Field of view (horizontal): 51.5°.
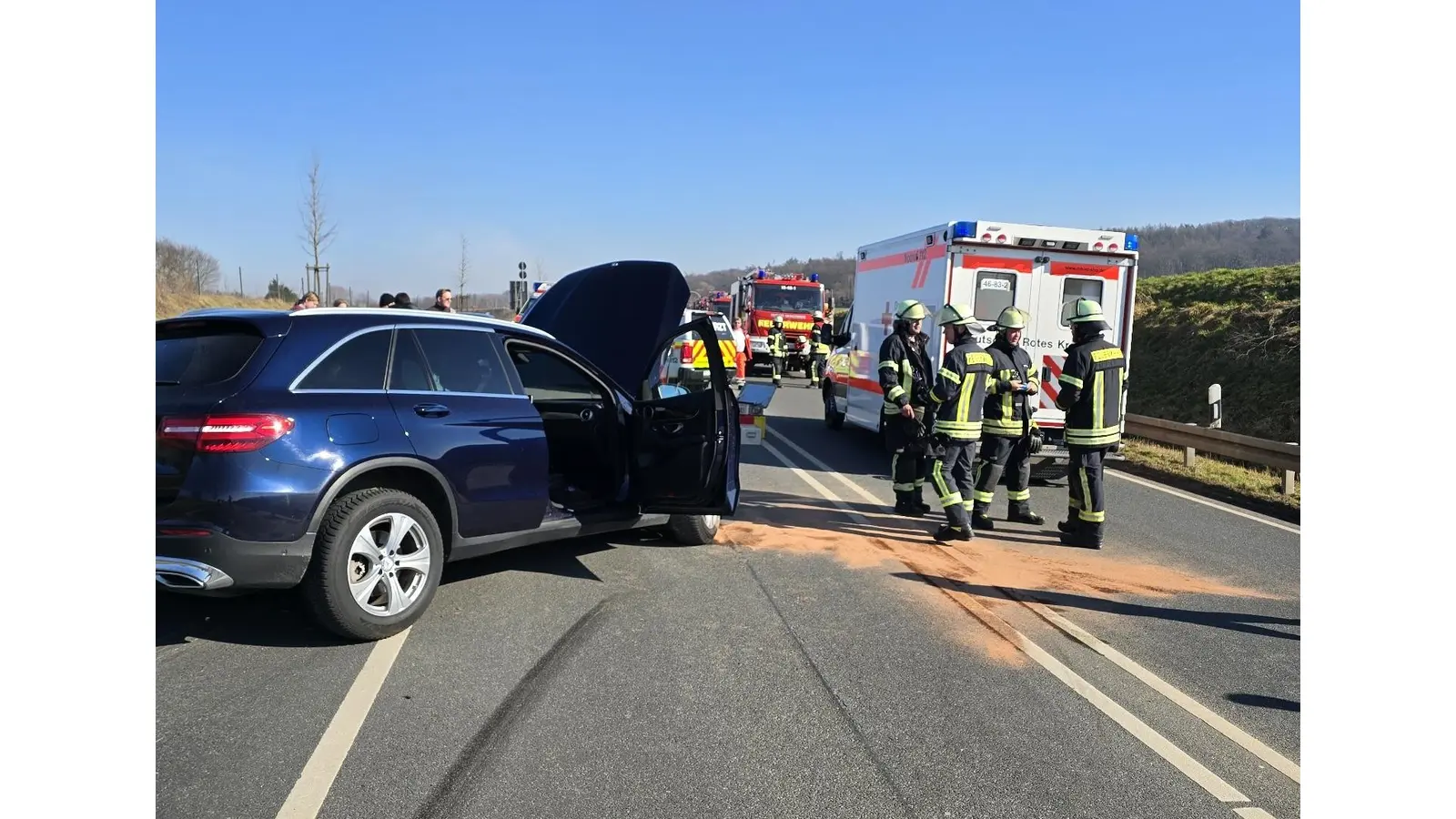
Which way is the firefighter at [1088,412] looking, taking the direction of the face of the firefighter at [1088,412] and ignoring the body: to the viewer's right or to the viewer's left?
to the viewer's left

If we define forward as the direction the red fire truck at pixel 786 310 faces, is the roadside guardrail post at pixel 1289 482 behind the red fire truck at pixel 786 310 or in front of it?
in front

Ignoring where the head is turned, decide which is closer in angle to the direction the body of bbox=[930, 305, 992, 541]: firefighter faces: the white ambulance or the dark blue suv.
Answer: the white ambulance

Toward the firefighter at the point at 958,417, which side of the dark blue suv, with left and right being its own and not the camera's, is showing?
front

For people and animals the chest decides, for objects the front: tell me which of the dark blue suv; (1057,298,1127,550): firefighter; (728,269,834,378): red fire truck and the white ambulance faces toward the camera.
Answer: the red fire truck

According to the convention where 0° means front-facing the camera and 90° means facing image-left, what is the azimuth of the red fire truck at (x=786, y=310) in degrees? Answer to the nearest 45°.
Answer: approximately 0°

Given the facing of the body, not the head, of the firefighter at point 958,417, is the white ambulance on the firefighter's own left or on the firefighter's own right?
on the firefighter's own right

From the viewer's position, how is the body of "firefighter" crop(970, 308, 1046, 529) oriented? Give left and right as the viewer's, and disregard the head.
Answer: facing the viewer and to the right of the viewer

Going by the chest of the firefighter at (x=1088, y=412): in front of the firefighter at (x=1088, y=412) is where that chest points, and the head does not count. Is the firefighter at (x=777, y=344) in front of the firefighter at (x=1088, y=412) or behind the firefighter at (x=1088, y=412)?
in front

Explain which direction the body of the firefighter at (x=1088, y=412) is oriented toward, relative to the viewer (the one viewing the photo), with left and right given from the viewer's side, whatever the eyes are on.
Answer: facing away from the viewer and to the left of the viewer
